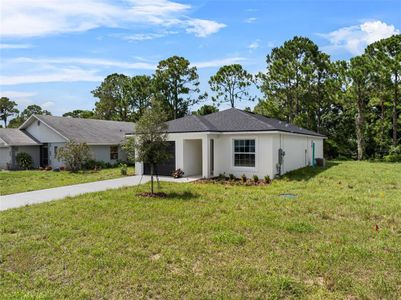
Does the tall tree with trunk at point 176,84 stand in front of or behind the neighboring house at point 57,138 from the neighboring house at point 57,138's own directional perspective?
behind

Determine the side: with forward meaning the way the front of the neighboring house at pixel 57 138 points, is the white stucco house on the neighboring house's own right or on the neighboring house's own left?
on the neighboring house's own left

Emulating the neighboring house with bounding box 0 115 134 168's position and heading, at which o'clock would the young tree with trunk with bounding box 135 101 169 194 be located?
The young tree with trunk is roughly at 10 o'clock from the neighboring house.

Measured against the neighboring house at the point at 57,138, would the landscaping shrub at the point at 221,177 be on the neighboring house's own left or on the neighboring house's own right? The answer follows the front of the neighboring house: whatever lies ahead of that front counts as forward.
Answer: on the neighboring house's own left

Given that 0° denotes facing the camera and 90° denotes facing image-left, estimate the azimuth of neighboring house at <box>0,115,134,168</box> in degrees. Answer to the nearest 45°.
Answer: approximately 45°

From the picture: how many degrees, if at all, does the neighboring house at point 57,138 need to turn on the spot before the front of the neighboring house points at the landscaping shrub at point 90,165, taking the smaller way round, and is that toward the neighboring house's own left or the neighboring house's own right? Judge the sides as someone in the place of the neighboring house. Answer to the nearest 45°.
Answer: approximately 90° to the neighboring house's own left
